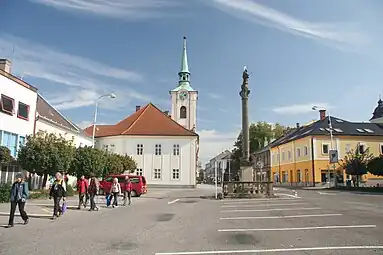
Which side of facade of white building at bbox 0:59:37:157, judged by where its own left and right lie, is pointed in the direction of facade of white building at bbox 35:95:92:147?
left

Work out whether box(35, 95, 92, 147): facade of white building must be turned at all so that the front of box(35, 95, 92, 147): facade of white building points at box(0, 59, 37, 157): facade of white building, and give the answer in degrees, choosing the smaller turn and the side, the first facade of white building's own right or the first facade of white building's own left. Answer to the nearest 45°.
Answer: approximately 45° to the first facade of white building's own right

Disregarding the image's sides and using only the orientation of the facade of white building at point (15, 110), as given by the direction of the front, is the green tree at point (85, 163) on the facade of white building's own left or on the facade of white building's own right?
on the facade of white building's own left

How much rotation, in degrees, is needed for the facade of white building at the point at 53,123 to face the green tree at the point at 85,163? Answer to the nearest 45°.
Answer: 0° — it already faces it

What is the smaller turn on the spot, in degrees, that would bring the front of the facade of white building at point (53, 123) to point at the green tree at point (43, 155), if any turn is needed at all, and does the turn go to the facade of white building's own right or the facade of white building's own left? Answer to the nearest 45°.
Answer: approximately 45° to the facade of white building's own right

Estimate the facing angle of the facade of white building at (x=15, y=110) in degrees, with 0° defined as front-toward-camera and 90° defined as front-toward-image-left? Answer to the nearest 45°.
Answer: approximately 315°

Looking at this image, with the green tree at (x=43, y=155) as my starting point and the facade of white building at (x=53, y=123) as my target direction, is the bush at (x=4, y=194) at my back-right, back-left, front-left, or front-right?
back-left
